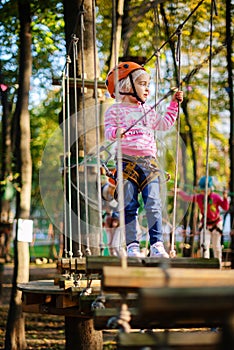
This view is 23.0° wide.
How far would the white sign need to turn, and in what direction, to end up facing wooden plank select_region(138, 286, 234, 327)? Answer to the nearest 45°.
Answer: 0° — it already faces it

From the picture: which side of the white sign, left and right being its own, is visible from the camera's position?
front

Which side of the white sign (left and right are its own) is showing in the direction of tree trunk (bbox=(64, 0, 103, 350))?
front

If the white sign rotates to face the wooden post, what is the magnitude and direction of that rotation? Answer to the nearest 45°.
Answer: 0° — it already faces it
